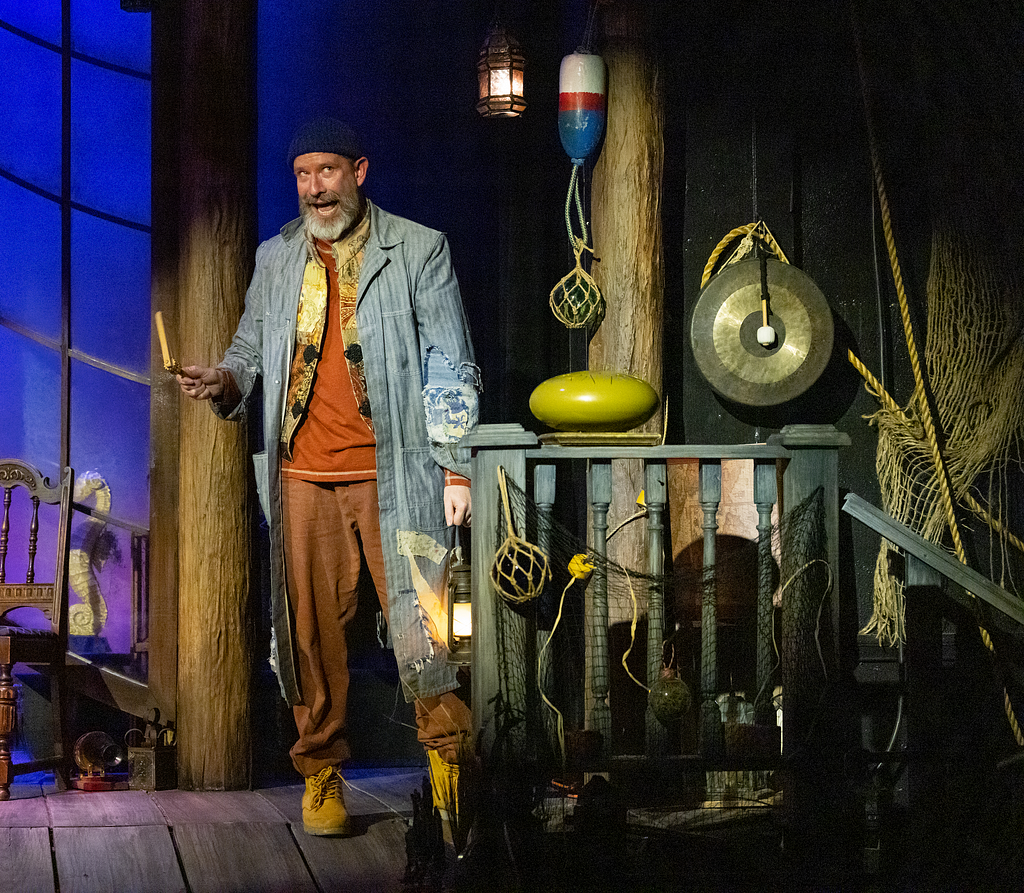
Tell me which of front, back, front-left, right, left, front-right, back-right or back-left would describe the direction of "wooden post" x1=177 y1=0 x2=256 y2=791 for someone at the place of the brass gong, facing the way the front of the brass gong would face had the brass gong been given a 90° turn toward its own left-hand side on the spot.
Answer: back

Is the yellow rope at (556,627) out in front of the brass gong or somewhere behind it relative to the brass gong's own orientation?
in front

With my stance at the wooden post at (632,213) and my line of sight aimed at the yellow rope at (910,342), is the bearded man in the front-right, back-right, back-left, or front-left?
back-right

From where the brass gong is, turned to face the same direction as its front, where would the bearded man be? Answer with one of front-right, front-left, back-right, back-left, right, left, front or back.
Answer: front-right

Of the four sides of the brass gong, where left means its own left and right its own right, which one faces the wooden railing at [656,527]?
front

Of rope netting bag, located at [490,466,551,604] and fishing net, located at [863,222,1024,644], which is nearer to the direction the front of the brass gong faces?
the rope netting bag

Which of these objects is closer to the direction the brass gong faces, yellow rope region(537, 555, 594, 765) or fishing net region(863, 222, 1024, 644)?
the yellow rope

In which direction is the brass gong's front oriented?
toward the camera

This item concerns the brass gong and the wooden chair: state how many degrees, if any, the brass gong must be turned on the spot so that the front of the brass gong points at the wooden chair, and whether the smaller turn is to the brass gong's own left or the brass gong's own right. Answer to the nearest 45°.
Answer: approximately 90° to the brass gong's own right

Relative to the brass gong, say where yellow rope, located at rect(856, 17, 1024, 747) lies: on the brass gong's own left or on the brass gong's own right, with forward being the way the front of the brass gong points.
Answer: on the brass gong's own left

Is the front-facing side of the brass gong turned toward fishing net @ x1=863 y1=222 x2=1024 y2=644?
no
